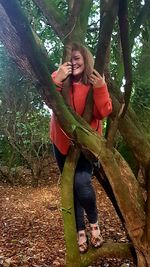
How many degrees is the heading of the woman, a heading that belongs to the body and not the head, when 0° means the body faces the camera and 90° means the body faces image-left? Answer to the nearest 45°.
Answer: approximately 0°
